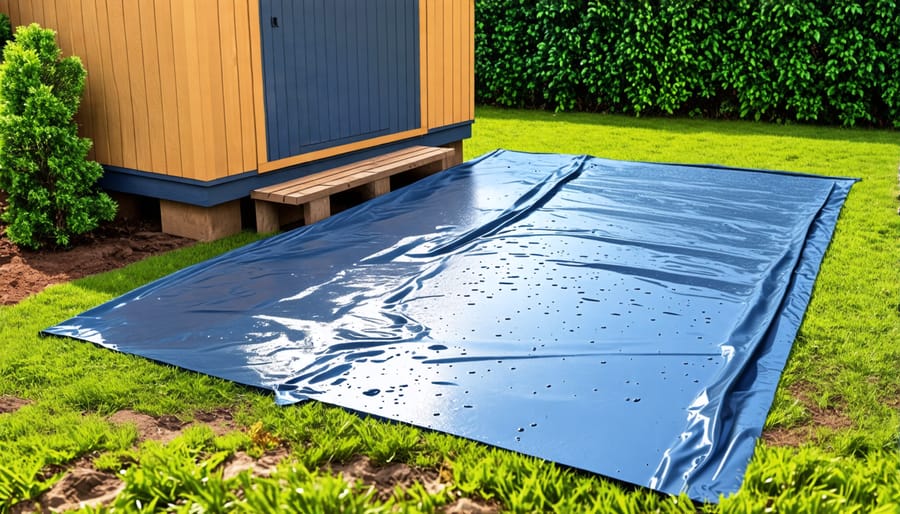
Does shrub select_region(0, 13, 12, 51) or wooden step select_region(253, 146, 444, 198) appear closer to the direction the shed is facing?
the wooden step

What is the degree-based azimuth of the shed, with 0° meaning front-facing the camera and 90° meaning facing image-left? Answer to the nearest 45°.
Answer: approximately 315°

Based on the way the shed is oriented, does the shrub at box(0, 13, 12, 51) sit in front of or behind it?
behind

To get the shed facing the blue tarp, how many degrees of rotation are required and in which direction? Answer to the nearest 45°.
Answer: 0° — it already faces it

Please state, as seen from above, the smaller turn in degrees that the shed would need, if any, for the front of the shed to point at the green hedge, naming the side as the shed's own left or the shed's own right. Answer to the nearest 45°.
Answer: approximately 90° to the shed's own left

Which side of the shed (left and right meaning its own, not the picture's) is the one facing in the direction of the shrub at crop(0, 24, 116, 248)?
right
